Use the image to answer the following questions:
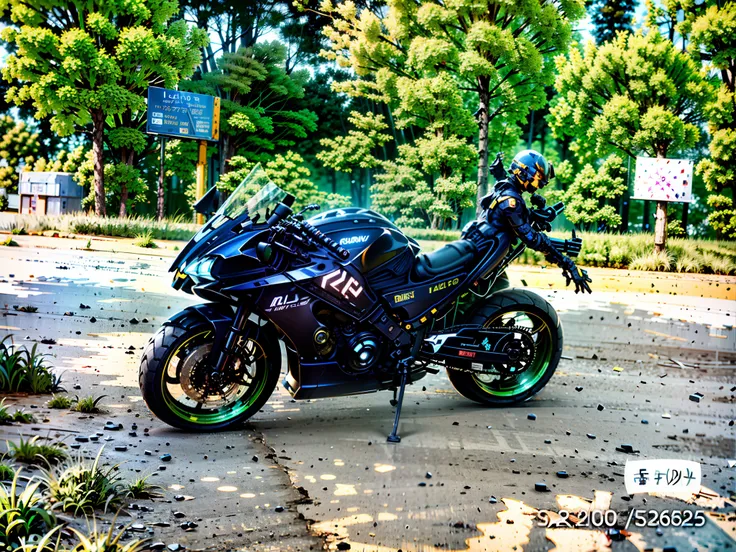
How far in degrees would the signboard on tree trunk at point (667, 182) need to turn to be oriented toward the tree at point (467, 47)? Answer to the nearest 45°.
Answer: approximately 90° to its right

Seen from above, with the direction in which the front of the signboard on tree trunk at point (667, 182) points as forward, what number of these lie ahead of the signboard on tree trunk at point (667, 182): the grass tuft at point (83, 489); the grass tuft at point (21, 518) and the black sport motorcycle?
3

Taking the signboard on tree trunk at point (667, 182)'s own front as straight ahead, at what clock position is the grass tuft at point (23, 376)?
The grass tuft is roughly at 1 o'clock from the signboard on tree trunk.

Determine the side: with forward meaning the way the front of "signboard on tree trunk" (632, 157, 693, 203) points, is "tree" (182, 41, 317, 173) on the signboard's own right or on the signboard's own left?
on the signboard's own right

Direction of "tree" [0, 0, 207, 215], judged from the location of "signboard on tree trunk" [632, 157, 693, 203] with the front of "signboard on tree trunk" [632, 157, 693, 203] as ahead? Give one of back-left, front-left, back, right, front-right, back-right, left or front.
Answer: front-right

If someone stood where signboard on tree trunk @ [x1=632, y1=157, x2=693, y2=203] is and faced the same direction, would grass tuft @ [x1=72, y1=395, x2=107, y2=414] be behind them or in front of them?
in front

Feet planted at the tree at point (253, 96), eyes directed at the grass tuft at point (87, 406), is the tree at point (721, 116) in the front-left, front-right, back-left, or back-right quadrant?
front-left

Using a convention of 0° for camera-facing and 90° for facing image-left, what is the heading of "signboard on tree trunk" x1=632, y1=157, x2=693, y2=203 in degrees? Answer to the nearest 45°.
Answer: approximately 0°

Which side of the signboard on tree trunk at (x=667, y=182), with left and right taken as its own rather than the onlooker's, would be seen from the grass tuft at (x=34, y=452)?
front

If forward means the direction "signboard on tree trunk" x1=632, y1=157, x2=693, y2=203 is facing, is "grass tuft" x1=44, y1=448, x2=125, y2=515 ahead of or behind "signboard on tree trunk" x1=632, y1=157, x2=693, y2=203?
ahead

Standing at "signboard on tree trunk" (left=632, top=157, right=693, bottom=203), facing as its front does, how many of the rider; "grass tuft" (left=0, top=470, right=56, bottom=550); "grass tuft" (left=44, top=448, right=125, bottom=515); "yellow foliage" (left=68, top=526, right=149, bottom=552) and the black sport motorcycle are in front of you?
5
